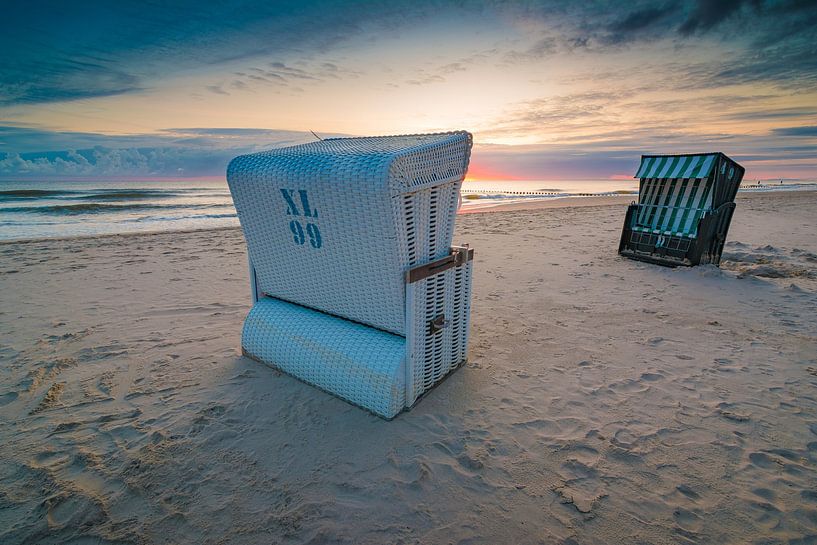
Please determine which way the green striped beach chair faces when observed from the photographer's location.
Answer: facing the viewer and to the left of the viewer

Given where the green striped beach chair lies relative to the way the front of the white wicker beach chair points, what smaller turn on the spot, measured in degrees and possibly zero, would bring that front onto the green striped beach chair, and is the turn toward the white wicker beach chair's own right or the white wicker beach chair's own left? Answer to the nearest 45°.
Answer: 0° — it already faces it

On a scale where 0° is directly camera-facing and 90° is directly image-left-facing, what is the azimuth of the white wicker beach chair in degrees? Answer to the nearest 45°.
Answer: approximately 225°

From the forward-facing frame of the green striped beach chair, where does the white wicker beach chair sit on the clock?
The white wicker beach chair is roughly at 11 o'clock from the green striped beach chair.
